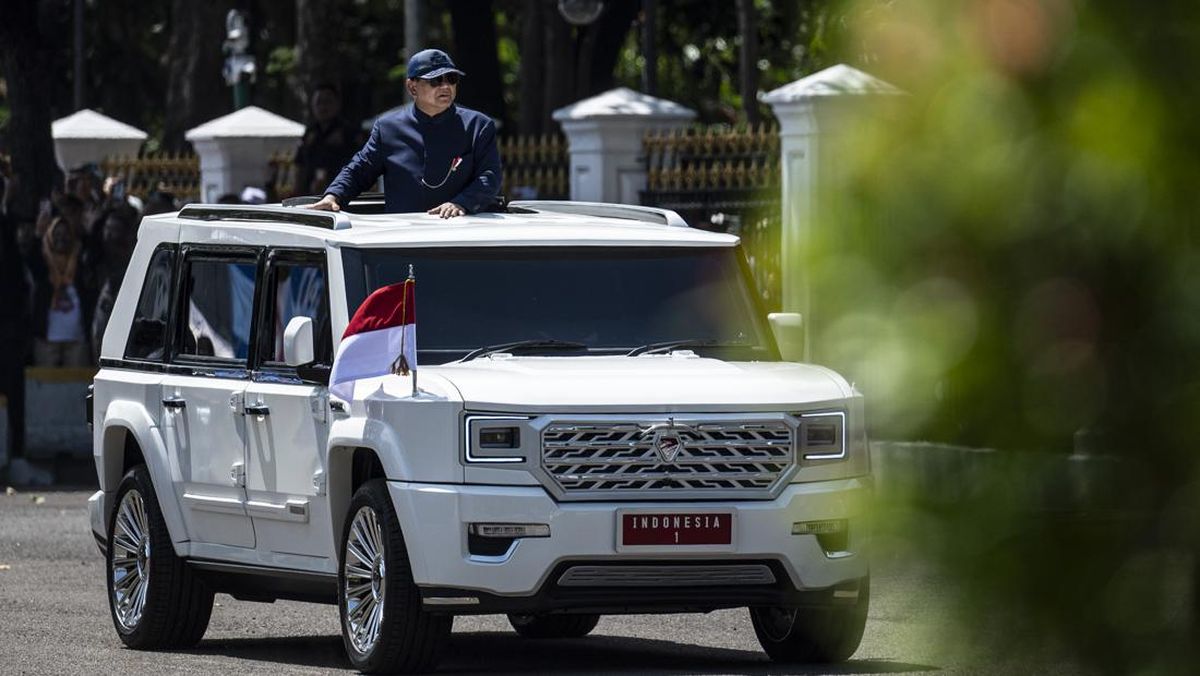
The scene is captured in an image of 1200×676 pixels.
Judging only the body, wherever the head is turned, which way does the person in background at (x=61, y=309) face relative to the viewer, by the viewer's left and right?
facing the viewer

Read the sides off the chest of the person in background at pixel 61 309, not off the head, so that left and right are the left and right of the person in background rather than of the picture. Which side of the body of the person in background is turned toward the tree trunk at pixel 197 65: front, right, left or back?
back

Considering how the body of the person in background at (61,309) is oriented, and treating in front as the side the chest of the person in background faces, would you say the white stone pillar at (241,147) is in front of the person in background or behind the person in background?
behind

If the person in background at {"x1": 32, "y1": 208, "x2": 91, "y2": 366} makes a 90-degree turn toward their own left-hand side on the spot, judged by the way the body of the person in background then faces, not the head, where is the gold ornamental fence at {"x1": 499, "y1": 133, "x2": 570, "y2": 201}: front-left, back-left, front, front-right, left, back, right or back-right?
front

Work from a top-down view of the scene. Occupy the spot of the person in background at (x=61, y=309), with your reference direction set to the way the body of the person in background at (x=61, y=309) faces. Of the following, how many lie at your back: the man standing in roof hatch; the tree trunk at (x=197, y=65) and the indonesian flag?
1

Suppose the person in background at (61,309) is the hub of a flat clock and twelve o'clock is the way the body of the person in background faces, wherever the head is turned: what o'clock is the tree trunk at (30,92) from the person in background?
The tree trunk is roughly at 6 o'clock from the person in background.

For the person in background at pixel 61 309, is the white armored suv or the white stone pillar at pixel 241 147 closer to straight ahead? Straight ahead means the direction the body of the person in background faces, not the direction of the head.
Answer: the white armored suv

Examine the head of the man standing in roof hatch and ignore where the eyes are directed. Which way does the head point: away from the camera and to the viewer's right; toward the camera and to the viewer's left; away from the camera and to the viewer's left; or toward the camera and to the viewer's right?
toward the camera and to the viewer's right

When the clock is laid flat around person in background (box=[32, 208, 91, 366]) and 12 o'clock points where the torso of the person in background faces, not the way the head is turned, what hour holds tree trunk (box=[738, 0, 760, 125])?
The tree trunk is roughly at 7 o'clock from the person in background.

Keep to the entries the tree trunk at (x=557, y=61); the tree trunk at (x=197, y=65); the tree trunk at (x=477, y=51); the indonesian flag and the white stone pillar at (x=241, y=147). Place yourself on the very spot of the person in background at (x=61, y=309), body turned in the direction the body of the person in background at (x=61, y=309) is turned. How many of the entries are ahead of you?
1

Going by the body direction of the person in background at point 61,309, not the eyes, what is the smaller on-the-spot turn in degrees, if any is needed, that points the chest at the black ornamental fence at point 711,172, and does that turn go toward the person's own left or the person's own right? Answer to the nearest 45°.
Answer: approximately 90° to the person's own left

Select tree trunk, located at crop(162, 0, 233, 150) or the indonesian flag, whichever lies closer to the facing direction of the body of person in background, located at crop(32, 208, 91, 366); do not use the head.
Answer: the indonesian flag

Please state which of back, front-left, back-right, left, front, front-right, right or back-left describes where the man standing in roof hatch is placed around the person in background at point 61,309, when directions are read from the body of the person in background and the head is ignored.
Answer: front

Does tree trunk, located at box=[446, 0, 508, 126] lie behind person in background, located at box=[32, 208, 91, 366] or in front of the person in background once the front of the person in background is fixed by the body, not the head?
behind

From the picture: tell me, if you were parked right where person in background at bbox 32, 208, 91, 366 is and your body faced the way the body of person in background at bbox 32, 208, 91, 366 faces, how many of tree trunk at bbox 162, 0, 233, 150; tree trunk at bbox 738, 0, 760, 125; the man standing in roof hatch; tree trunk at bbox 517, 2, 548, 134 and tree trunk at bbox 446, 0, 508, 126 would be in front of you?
1

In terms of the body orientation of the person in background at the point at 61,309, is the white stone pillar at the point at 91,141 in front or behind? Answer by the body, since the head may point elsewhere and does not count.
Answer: behind

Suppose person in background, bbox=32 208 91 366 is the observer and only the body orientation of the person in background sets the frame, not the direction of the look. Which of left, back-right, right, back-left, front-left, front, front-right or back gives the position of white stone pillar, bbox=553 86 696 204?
left
